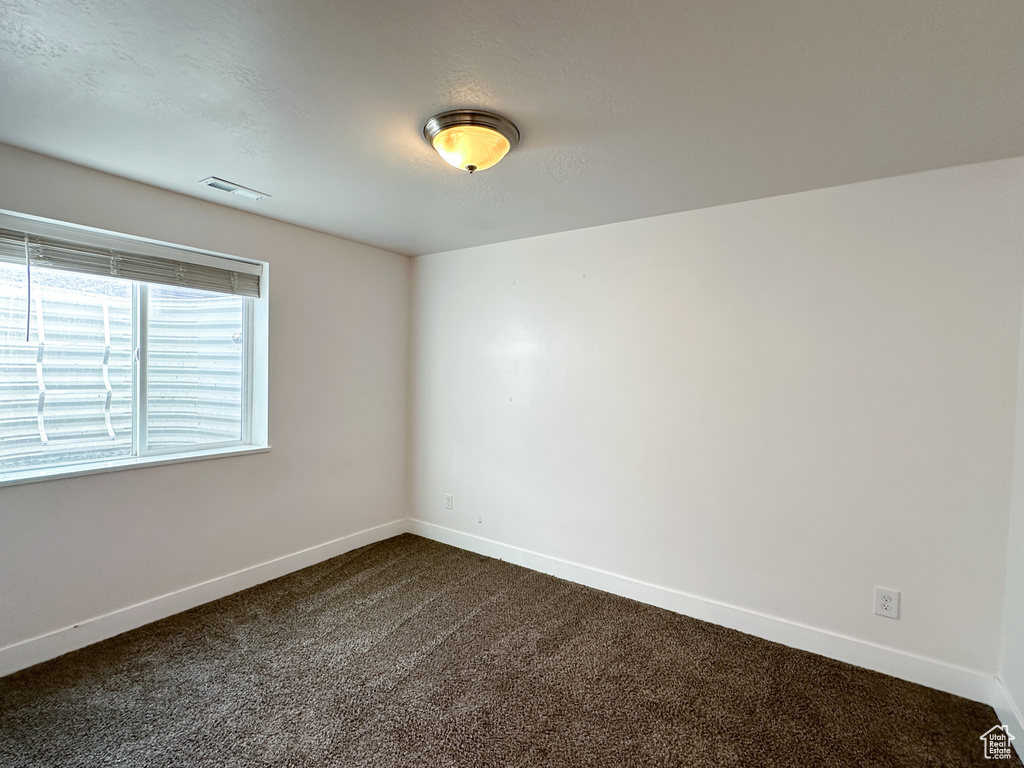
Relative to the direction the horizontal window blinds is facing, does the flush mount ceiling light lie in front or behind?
in front

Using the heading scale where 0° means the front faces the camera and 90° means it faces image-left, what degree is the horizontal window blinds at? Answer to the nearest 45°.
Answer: approximately 315°

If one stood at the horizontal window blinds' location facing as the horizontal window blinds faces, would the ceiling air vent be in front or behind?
in front
